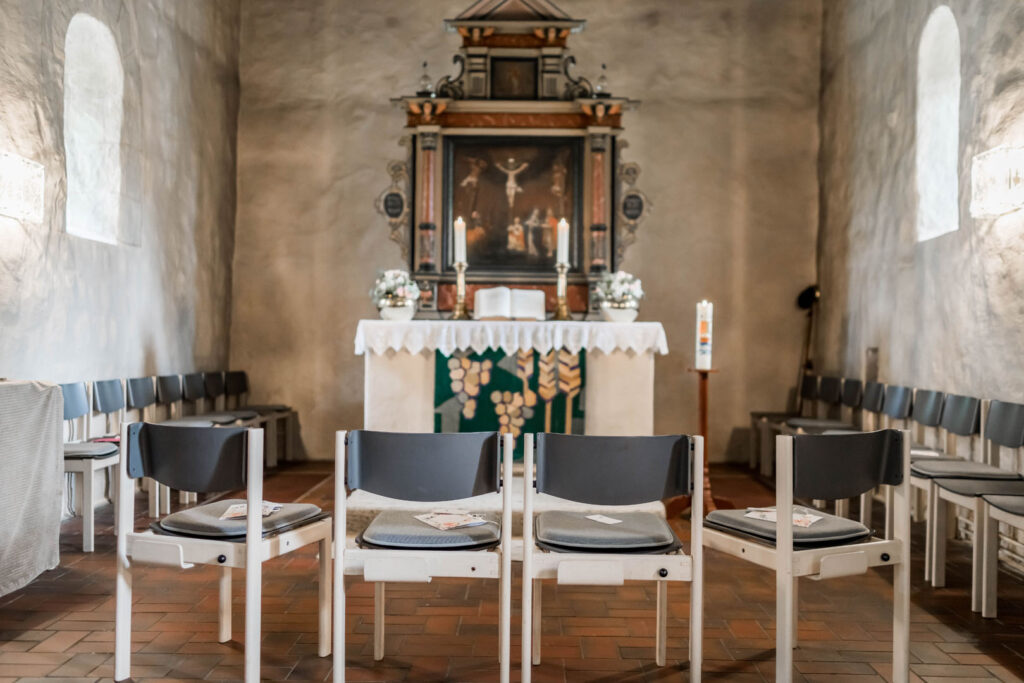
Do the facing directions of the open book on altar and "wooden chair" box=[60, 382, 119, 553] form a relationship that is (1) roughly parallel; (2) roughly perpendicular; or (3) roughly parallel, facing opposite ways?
roughly perpendicular

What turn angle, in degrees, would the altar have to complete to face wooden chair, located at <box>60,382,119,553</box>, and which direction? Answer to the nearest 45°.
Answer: approximately 90° to its right

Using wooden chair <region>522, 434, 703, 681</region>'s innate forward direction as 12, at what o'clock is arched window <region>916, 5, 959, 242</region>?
The arched window is roughly at 1 o'clock from the wooden chair.

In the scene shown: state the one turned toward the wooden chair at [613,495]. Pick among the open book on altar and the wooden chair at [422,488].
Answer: the open book on altar

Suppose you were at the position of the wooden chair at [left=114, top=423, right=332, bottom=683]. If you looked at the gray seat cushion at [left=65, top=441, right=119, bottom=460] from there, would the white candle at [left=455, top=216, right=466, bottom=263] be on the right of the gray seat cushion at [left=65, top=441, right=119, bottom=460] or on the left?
right

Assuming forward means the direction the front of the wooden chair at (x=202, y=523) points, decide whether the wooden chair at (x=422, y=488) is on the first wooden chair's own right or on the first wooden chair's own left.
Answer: on the first wooden chair's own right

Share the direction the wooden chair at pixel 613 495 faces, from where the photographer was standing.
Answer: facing away from the viewer

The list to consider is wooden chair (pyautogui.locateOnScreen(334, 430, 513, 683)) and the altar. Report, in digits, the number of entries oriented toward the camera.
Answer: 1

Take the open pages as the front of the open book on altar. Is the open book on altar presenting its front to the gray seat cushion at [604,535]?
yes

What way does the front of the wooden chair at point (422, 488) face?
away from the camera

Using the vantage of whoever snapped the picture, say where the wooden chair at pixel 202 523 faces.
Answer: facing away from the viewer and to the right of the viewer

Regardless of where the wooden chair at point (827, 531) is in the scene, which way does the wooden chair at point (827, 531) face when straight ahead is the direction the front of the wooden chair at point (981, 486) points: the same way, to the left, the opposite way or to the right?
to the right

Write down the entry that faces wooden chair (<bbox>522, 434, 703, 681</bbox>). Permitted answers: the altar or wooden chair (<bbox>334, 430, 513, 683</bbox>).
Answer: the altar
